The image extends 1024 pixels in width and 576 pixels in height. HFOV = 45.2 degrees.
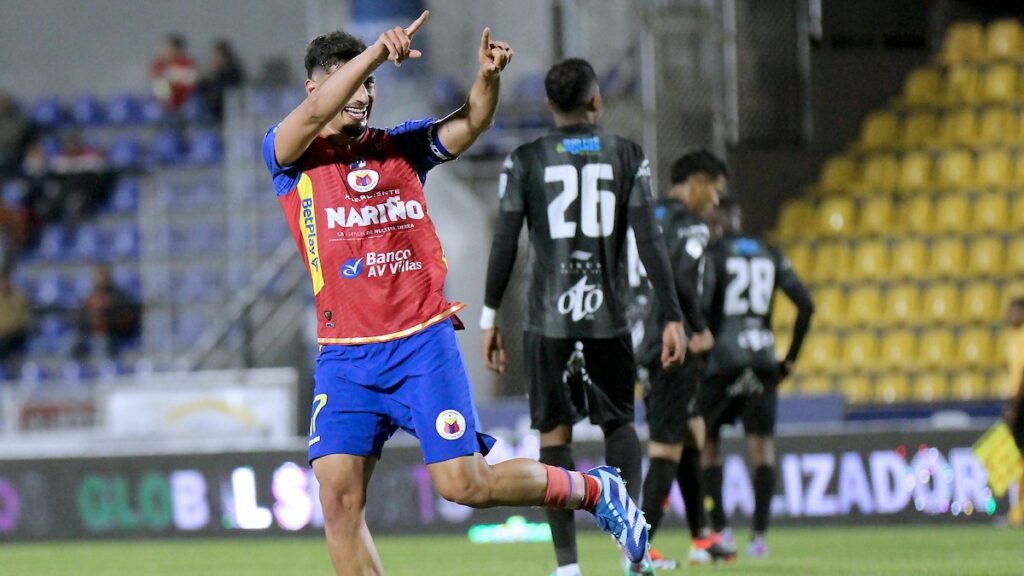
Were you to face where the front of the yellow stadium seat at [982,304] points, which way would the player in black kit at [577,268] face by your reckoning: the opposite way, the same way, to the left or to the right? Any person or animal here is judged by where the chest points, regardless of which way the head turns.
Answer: the opposite way

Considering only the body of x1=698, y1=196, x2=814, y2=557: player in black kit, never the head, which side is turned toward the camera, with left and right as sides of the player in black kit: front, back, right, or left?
back

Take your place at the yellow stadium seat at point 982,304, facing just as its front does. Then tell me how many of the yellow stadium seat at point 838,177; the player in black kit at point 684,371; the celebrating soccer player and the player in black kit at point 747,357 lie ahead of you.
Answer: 3

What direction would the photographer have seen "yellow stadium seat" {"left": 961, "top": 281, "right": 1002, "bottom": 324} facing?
facing the viewer

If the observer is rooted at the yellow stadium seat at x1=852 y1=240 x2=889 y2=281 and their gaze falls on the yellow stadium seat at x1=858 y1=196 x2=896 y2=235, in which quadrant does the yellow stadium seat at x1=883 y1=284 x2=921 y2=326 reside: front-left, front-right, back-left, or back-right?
back-right

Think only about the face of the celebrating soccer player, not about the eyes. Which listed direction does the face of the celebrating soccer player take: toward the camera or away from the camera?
toward the camera

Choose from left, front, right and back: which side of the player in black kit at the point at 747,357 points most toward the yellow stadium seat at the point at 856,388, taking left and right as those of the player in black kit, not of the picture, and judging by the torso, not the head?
front

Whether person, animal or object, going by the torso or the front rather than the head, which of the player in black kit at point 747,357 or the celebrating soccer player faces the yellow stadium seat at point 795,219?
the player in black kit

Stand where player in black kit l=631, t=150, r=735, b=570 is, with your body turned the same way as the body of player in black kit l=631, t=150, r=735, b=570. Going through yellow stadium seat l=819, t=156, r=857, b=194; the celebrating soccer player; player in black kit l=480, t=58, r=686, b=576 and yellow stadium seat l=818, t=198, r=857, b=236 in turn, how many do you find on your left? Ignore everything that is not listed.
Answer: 2

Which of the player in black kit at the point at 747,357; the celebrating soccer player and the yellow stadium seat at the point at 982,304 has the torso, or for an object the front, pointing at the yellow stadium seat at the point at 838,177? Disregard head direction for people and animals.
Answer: the player in black kit

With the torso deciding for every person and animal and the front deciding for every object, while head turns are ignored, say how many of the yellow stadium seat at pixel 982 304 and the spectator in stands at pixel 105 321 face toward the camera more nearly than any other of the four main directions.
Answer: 2

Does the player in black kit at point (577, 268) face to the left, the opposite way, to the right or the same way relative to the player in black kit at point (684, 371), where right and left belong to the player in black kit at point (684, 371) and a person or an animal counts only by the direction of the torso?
to the left

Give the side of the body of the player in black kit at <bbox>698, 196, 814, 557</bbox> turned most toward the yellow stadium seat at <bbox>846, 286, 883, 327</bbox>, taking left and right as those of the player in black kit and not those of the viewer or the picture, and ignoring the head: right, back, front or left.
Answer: front

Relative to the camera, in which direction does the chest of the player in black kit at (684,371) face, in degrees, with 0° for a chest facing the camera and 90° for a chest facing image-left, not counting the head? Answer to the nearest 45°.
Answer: approximately 270°

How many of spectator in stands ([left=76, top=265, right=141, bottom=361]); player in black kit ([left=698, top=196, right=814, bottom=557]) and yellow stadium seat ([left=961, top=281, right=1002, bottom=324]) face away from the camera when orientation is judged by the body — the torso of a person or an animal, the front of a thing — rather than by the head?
1

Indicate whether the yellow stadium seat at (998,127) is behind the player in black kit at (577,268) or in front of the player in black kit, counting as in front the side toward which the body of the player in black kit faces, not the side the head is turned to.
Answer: in front

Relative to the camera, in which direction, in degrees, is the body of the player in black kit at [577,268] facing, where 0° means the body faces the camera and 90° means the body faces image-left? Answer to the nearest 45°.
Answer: approximately 180°
